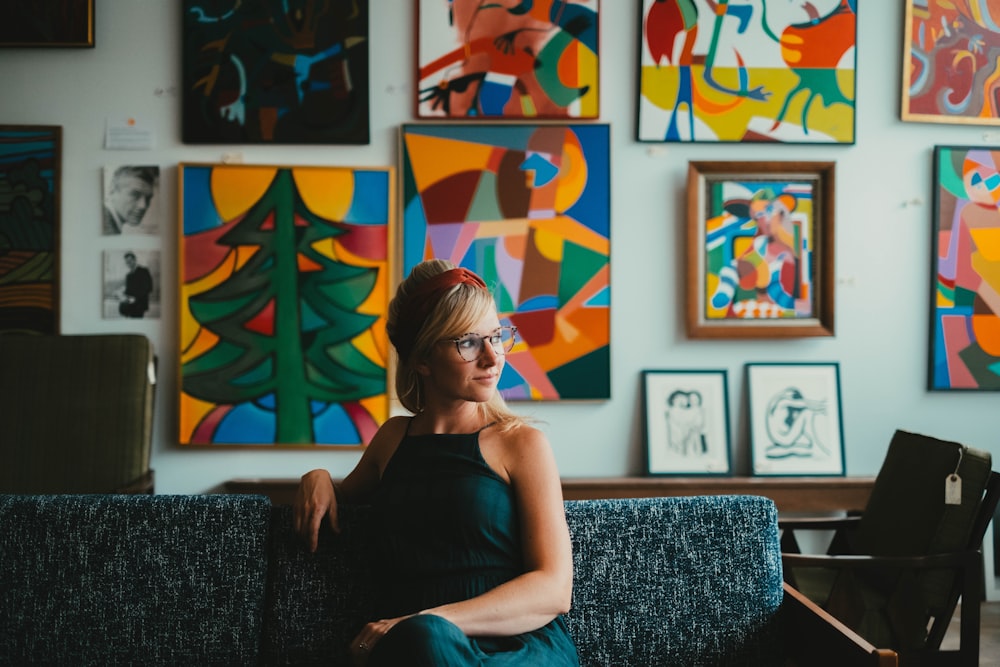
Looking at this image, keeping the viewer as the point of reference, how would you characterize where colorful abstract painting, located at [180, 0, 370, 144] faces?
facing the viewer

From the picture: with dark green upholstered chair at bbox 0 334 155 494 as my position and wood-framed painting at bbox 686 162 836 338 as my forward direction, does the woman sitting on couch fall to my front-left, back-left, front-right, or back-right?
front-right

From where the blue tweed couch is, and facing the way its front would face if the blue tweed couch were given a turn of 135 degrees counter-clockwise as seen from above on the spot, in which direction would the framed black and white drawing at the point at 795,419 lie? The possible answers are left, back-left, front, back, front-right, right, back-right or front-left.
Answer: front

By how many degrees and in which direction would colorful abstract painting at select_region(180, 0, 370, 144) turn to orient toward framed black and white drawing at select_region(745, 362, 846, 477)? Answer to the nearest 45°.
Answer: approximately 90° to its left

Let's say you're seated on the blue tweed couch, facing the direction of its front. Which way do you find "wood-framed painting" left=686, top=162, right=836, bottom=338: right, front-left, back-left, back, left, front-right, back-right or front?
back-left

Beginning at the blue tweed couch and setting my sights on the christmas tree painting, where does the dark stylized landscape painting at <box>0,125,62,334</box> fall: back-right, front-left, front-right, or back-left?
front-left

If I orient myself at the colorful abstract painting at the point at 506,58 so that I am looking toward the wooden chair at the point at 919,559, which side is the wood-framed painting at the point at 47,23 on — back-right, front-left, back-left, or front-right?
back-right

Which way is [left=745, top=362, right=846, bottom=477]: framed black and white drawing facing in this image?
toward the camera

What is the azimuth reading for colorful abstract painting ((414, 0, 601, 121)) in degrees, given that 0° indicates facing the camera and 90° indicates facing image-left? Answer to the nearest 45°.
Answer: approximately 0°

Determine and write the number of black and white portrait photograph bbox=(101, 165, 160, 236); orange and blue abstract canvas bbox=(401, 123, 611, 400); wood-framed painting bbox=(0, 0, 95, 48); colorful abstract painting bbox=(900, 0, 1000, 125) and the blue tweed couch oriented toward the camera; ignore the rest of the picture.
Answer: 5

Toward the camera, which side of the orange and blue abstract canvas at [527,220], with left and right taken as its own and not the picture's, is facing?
front

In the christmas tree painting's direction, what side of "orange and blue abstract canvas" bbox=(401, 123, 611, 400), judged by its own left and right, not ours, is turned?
right

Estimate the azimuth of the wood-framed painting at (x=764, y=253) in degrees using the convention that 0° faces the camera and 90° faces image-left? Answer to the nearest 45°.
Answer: approximately 0°

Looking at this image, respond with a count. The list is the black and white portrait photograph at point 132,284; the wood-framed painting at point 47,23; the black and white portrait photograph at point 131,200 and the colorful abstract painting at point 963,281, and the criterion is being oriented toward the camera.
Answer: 4
